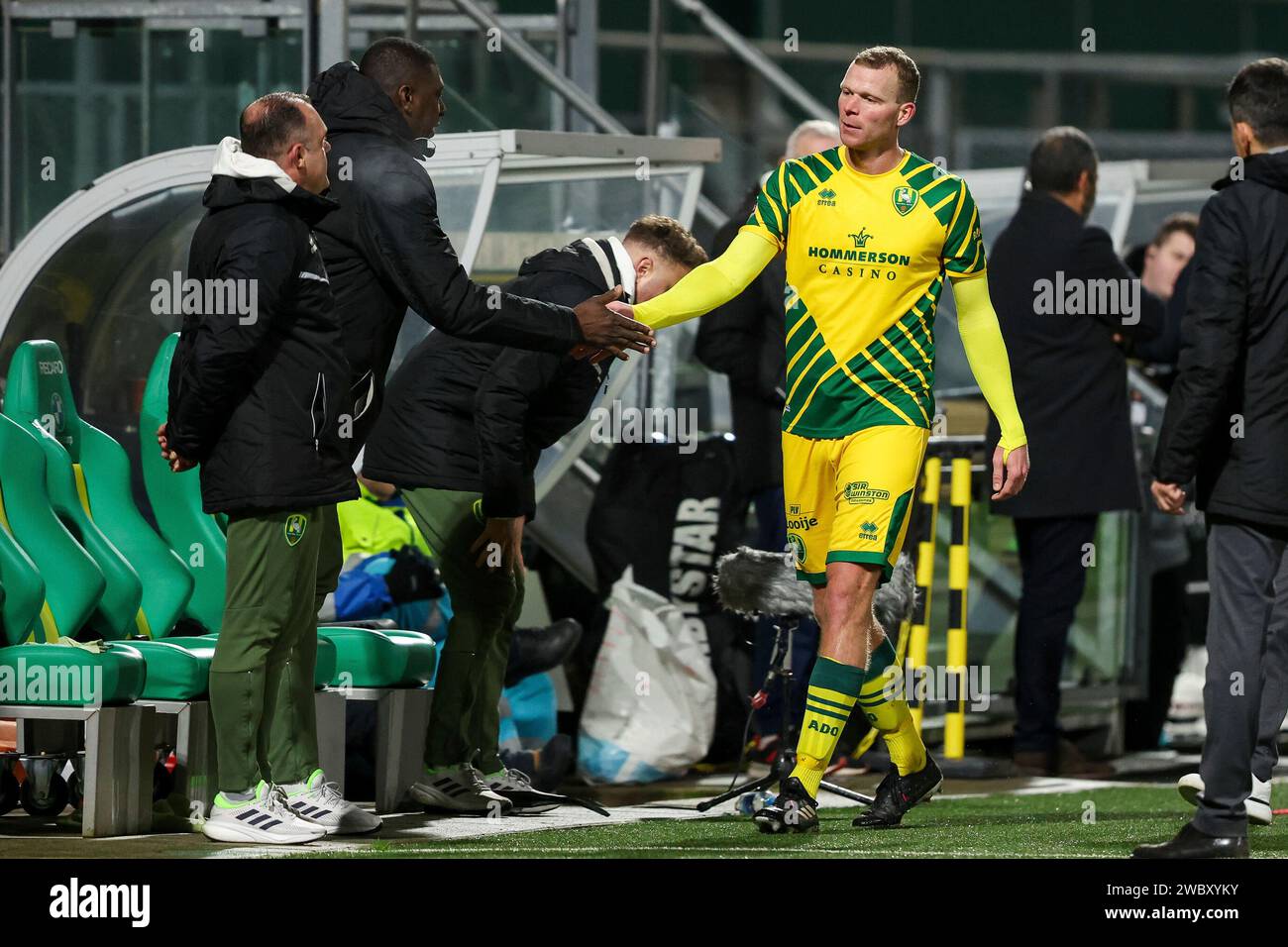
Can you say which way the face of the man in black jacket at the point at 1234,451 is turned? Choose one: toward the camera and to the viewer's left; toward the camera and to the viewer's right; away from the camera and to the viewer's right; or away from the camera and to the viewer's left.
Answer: away from the camera and to the viewer's left

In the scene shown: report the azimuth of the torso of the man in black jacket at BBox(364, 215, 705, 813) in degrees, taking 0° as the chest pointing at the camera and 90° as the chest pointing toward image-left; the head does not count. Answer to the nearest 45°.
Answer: approximately 270°

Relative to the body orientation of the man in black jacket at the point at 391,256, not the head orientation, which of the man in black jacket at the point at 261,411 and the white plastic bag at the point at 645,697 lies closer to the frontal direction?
the white plastic bag

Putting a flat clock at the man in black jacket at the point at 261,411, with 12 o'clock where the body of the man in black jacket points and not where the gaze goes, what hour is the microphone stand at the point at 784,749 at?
The microphone stand is roughly at 11 o'clock from the man in black jacket.

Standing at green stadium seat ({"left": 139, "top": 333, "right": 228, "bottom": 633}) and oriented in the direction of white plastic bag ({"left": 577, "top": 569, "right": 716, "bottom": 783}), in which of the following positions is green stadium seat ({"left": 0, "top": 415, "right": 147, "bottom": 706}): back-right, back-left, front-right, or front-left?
back-right

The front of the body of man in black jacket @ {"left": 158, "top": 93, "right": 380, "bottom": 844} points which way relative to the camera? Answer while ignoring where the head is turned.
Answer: to the viewer's right

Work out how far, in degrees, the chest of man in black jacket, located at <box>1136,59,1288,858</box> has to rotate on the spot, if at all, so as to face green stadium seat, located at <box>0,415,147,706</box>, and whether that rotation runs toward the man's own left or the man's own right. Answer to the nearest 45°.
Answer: approximately 45° to the man's own left

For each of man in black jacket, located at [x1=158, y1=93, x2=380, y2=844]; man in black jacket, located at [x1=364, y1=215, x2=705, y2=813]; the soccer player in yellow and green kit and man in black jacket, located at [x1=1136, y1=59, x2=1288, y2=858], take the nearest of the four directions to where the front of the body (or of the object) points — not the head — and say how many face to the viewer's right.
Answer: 2

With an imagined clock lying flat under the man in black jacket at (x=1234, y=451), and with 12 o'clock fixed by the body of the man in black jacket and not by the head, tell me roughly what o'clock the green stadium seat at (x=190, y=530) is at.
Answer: The green stadium seat is roughly at 11 o'clock from the man in black jacket.

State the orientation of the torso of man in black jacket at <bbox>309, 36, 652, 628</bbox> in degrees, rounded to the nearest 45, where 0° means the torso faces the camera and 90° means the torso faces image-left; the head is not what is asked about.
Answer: approximately 225°

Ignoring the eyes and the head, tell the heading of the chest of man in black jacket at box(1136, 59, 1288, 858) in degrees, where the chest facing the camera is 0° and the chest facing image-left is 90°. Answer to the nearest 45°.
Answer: approximately 135°

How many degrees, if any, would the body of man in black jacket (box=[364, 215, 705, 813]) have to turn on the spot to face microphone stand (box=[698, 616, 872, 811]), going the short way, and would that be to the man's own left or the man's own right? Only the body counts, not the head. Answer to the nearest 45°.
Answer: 0° — they already face it
